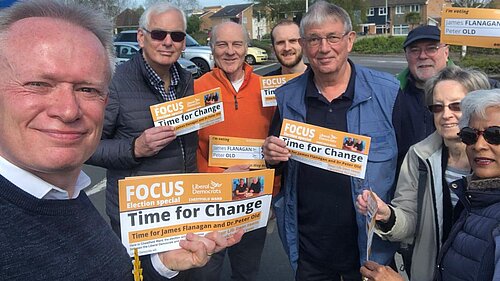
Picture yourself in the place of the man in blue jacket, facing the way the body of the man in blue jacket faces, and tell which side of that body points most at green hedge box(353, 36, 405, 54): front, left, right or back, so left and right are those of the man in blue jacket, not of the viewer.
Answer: back

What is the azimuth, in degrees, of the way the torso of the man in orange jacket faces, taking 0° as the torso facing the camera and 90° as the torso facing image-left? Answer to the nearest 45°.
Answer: approximately 0°

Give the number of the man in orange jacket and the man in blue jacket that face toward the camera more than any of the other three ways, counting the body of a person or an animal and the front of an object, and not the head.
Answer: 2

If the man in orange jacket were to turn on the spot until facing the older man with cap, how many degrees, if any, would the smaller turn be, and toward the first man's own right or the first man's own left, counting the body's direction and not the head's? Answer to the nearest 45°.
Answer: approximately 90° to the first man's own left

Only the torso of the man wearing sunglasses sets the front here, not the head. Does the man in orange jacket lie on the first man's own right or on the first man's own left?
on the first man's own left

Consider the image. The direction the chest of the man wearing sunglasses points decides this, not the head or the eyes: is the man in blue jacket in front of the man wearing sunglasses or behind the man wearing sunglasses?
in front

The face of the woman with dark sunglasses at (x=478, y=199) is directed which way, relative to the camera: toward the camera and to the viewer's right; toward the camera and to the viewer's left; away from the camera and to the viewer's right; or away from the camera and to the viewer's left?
toward the camera and to the viewer's left
